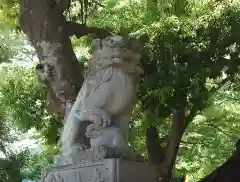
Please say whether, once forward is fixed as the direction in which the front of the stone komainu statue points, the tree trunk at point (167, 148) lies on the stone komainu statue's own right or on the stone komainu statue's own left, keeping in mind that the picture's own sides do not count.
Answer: on the stone komainu statue's own left

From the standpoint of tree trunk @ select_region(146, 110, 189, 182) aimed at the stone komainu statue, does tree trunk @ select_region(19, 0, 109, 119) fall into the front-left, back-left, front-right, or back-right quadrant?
front-right

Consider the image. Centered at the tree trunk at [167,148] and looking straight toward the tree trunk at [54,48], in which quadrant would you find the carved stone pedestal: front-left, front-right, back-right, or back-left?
front-left

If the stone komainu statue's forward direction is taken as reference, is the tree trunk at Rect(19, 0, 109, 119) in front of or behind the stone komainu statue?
behind
